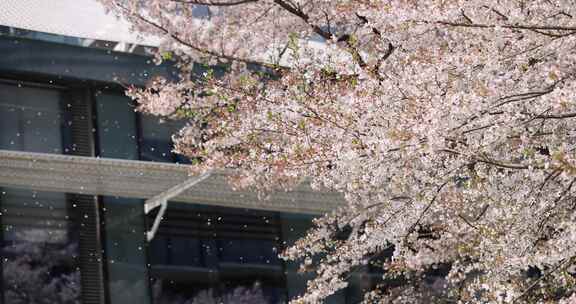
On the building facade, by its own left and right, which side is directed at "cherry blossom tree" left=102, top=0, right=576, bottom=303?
front

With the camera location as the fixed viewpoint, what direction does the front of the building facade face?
facing the viewer and to the right of the viewer
